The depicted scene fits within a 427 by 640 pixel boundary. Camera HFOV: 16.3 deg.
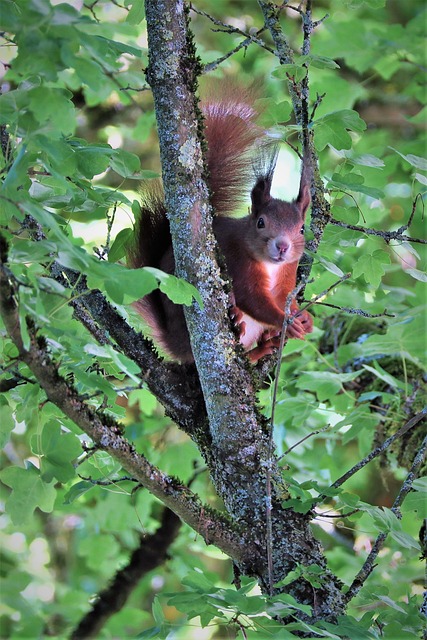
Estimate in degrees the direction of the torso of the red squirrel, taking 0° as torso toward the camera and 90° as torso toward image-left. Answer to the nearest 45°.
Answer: approximately 315°
